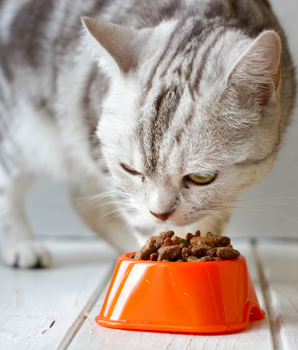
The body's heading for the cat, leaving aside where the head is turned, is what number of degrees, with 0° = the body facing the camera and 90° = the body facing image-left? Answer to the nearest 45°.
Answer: approximately 315°
